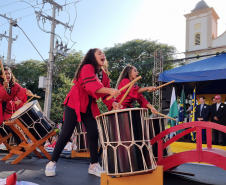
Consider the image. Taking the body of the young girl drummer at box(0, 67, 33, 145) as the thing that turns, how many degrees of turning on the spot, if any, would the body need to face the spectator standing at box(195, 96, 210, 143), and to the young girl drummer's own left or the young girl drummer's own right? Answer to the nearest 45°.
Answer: approximately 90° to the young girl drummer's own left

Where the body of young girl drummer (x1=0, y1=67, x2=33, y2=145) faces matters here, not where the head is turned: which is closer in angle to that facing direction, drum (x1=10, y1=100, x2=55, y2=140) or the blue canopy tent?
the drum

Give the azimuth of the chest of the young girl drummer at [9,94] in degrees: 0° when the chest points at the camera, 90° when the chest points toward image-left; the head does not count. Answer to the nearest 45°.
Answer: approximately 0°

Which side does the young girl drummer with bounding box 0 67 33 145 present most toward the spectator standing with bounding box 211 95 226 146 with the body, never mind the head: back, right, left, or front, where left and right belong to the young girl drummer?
left

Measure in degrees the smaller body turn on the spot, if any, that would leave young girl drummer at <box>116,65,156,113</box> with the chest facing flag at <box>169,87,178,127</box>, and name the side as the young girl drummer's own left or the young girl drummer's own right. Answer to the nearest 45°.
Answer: approximately 90° to the young girl drummer's own left

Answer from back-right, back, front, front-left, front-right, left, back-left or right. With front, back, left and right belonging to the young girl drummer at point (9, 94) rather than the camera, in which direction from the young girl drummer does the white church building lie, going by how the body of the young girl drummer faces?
back-left

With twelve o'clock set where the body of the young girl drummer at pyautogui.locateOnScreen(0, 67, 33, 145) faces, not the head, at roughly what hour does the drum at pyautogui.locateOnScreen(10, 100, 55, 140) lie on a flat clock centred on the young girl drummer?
The drum is roughly at 11 o'clock from the young girl drummer.

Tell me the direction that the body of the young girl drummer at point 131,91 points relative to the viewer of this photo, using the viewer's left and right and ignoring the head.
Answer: facing to the right of the viewer

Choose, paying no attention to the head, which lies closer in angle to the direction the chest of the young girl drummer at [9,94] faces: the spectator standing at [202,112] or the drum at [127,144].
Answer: the drum

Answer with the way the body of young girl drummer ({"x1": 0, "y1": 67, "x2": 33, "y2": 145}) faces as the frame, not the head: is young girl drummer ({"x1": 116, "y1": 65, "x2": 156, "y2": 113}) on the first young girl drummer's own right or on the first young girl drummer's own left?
on the first young girl drummer's own left

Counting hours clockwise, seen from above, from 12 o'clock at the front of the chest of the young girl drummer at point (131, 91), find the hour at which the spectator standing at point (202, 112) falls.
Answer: The spectator standing is roughly at 10 o'clock from the young girl drummer.
